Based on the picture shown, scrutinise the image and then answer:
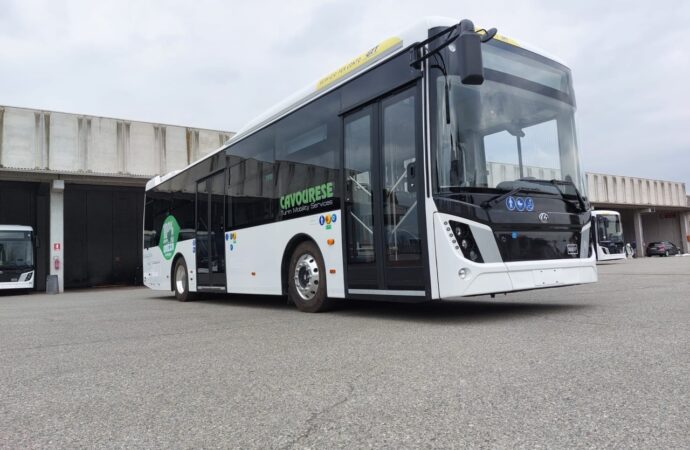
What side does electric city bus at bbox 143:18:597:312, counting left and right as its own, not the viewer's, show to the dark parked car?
left

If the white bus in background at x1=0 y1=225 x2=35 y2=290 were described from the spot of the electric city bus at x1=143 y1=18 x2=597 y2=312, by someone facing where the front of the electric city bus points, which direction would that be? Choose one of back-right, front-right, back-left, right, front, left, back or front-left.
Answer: back

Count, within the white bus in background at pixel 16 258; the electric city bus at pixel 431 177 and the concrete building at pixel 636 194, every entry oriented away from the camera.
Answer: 0

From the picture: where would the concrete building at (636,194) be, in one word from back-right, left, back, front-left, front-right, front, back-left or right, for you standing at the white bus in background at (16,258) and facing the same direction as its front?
left

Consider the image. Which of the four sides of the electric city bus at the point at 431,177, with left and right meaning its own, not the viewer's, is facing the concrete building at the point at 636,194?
left

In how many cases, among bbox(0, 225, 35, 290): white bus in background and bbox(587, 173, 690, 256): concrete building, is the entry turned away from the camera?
0

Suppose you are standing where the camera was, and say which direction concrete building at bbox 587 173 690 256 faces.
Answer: facing the viewer and to the right of the viewer

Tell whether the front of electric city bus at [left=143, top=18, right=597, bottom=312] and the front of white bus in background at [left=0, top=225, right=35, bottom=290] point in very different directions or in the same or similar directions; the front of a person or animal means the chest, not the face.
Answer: same or similar directions

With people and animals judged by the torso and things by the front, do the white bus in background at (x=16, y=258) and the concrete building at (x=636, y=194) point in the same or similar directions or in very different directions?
same or similar directions

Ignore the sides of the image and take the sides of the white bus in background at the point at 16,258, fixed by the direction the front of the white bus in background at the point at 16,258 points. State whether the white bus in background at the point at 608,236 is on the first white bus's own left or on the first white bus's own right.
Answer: on the first white bus's own left

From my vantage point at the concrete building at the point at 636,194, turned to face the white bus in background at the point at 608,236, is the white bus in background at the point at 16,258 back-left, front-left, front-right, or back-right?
front-right
